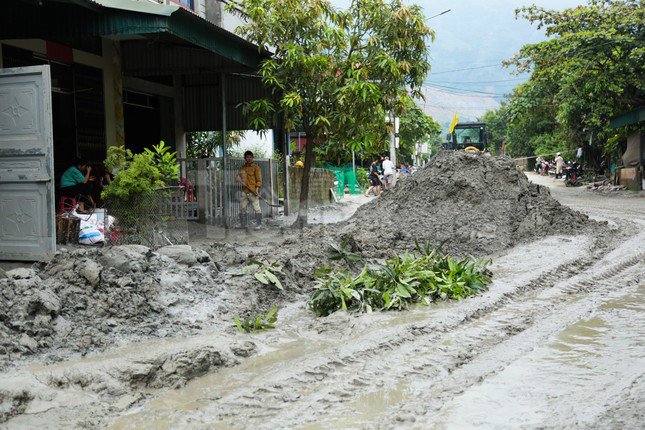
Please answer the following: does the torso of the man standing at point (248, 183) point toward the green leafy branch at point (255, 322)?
yes

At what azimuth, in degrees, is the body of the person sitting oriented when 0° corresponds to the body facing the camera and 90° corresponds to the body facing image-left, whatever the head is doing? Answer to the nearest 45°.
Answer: approximately 270°

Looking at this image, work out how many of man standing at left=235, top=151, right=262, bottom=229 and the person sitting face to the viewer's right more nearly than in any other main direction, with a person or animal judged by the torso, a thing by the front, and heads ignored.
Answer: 1

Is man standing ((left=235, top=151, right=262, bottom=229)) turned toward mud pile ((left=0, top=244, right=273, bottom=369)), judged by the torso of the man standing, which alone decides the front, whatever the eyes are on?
yes

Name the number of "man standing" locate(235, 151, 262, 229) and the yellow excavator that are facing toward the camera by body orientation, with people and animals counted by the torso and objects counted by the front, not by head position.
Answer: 2

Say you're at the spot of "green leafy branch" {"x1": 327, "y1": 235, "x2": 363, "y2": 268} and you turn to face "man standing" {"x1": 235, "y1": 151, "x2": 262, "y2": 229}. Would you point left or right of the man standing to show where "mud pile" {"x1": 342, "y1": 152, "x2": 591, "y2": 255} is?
right

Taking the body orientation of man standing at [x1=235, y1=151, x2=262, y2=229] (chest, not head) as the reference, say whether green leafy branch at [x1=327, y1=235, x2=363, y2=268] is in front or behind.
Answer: in front

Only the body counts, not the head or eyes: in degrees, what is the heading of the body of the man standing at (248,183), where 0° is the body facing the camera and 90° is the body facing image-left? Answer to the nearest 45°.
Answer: approximately 0°
